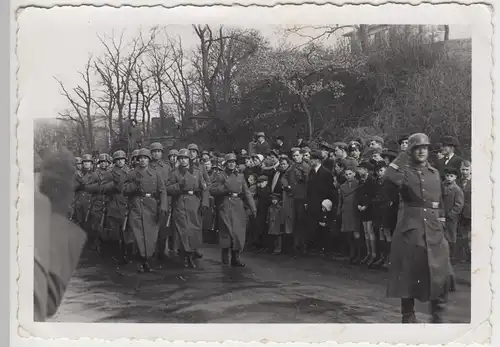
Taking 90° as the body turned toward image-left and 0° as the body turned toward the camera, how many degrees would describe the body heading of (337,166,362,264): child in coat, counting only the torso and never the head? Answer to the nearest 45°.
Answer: approximately 45°

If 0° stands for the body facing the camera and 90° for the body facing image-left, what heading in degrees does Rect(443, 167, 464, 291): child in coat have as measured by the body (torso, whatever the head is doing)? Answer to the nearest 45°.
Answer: approximately 45°

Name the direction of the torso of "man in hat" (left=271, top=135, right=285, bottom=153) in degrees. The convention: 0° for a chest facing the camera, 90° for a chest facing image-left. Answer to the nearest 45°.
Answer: approximately 45°
